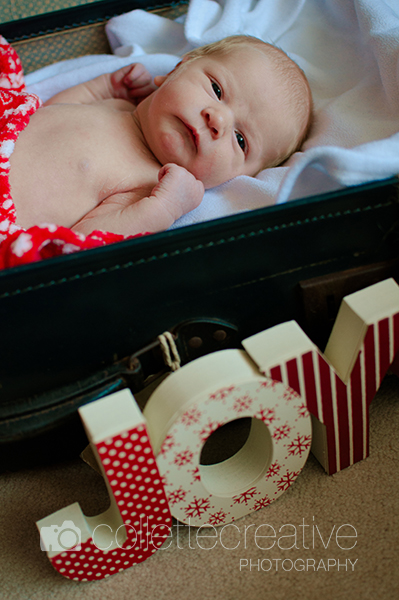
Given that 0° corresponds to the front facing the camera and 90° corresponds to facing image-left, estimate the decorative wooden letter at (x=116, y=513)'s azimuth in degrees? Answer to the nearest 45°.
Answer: approximately 0°

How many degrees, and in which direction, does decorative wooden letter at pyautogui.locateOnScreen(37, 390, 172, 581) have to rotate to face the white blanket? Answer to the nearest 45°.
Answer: approximately 135° to its left
